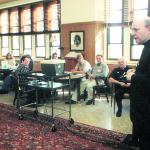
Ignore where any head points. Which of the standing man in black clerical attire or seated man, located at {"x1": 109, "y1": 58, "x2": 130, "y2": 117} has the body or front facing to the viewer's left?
the standing man in black clerical attire

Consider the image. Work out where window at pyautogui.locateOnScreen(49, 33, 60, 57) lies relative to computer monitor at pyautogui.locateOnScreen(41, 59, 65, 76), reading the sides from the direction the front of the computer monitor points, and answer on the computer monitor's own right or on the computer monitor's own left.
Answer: on the computer monitor's own left

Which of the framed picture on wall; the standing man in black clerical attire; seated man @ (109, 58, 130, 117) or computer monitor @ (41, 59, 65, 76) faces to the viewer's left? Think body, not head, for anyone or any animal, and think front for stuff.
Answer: the standing man in black clerical attire

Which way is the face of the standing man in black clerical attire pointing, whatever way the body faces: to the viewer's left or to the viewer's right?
to the viewer's left

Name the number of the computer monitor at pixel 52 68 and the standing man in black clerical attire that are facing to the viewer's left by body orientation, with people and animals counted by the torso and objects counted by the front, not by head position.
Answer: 1

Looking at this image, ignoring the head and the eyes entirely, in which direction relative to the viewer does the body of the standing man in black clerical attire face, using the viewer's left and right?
facing to the left of the viewer

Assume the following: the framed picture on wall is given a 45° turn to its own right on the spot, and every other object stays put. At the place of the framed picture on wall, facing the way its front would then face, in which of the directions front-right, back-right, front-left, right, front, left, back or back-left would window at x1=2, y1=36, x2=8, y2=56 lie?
right

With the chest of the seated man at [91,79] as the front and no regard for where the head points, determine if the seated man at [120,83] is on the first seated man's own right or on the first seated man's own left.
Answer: on the first seated man's own left
